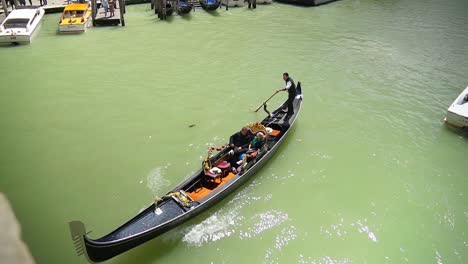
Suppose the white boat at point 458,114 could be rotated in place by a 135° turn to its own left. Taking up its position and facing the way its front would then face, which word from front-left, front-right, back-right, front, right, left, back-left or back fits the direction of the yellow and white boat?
back

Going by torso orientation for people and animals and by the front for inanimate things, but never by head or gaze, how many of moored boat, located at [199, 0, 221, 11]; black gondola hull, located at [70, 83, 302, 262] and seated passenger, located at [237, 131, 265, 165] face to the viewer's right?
0

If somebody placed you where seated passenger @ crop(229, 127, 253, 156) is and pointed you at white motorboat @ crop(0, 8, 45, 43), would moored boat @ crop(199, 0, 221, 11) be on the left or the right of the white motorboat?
right

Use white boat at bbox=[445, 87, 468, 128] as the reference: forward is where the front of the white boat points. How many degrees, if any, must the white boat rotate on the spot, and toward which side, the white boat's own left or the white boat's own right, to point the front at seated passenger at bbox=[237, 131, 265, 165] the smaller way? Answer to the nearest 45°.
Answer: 0° — it already faces them

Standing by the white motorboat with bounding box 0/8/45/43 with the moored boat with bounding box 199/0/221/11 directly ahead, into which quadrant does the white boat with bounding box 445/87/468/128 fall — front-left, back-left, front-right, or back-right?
front-right

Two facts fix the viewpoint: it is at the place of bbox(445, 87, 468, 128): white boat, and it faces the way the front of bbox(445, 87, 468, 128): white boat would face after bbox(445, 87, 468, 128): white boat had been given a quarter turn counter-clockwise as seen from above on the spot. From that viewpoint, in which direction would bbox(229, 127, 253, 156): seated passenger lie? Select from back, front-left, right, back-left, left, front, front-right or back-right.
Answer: right

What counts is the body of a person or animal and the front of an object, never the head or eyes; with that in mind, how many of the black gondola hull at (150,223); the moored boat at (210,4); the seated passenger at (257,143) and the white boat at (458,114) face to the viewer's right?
0

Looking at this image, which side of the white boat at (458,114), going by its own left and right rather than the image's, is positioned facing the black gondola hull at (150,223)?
front
